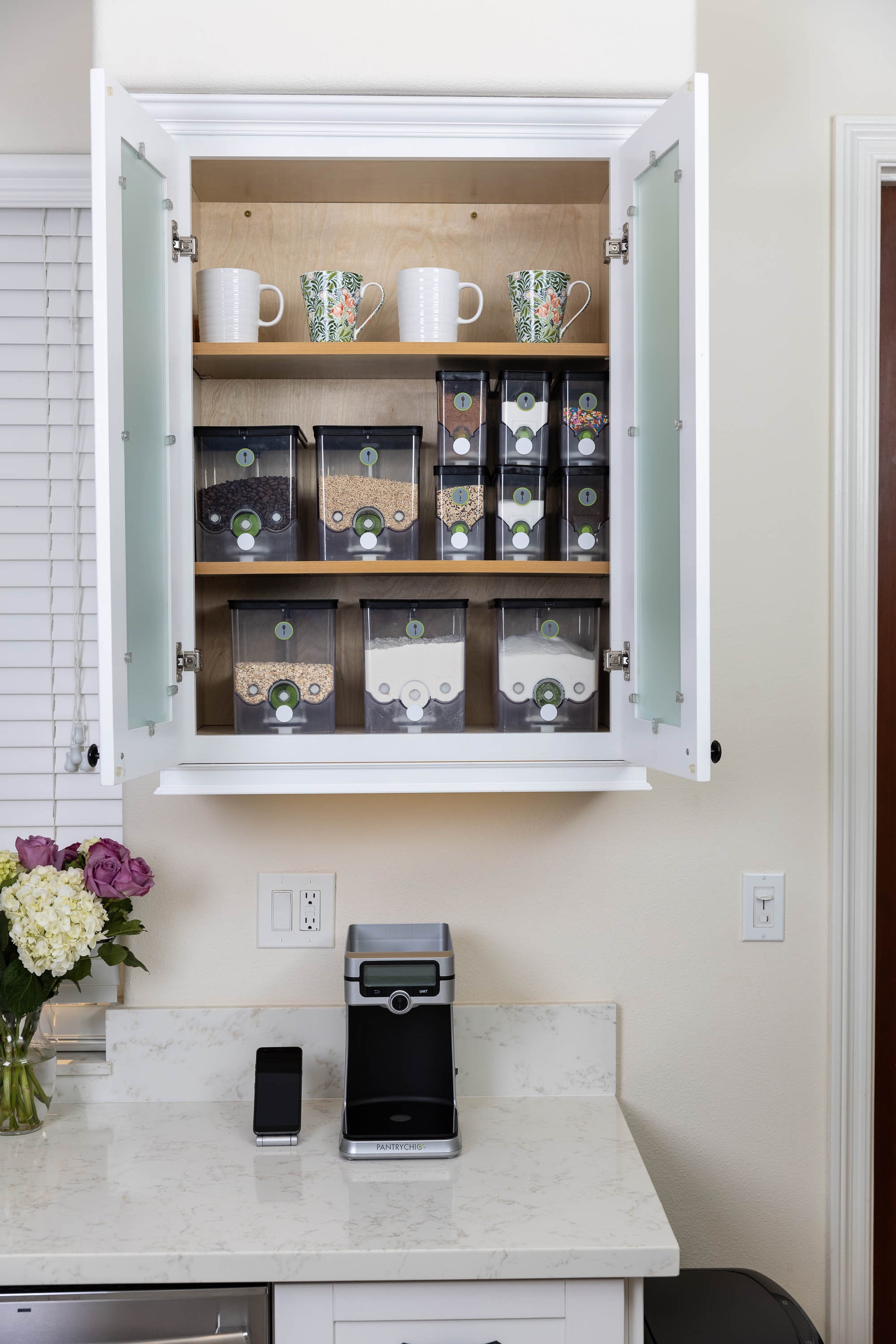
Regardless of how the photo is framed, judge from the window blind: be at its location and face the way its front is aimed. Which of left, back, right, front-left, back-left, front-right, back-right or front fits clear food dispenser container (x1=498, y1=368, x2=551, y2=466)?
front-left

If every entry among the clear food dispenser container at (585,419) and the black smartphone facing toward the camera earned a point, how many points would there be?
2

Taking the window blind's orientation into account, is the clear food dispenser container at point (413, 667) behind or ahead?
ahead

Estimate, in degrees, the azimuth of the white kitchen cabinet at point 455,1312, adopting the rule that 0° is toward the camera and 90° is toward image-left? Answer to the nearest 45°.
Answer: approximately 0°

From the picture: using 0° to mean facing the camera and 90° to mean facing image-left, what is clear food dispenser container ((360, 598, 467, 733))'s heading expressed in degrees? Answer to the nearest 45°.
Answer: approximately 0°
